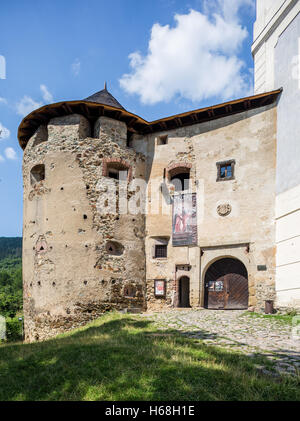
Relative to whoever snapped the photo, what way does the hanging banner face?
facing the viewer
